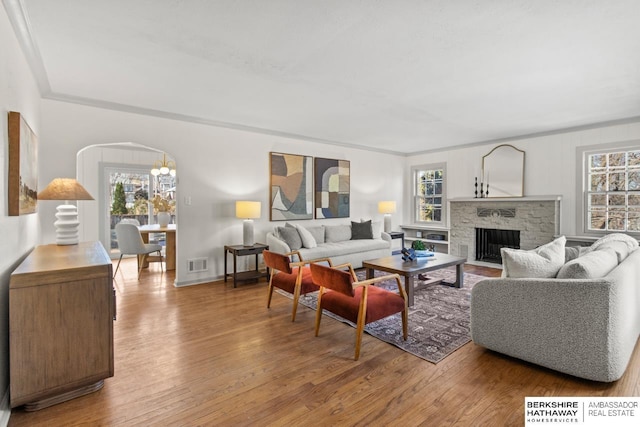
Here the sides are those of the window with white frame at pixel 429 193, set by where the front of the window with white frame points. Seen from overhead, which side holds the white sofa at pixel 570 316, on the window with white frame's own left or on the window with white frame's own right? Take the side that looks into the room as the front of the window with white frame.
on the window with white frame's own left

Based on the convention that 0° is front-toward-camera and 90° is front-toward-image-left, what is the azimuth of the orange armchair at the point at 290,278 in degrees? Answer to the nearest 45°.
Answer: approximately 225°

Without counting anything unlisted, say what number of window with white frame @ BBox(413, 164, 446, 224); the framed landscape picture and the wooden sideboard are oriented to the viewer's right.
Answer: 2

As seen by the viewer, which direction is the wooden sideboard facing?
to the viewer's right

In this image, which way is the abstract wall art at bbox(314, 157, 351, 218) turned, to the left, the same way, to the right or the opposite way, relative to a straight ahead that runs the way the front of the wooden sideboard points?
to the right

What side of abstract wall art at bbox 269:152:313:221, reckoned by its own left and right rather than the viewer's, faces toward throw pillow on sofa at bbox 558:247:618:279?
front

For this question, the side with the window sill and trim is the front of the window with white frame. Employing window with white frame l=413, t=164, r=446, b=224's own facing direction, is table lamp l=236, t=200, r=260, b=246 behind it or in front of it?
in front

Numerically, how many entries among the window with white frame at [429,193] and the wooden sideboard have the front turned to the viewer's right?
1

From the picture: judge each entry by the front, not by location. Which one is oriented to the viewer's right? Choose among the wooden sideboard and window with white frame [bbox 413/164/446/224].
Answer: the wooden sideboard

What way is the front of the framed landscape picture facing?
to the viewer's right

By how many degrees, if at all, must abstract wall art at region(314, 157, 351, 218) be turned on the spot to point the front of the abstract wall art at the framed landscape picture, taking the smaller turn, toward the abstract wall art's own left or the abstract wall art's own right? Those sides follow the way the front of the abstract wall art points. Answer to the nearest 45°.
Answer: approximately 90° to the abstract wall art's own right

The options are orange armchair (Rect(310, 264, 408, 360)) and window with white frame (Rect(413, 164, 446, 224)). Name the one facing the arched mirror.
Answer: the orange armchair

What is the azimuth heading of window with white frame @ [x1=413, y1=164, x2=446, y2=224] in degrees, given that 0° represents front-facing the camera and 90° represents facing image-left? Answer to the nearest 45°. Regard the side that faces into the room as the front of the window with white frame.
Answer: approximately 45°
